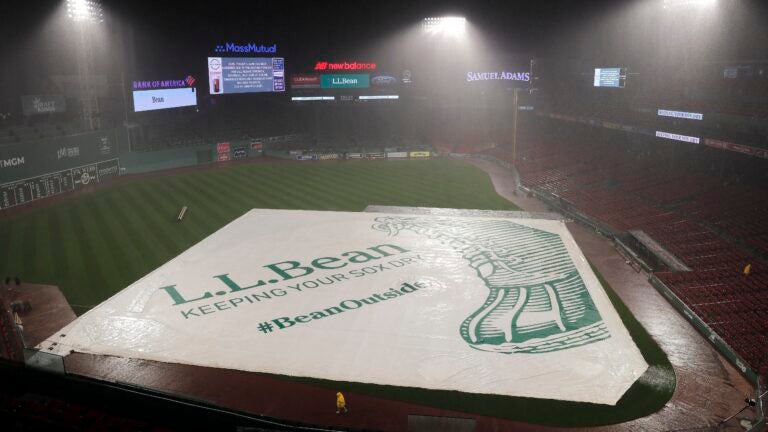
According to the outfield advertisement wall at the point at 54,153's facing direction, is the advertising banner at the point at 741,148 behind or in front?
in front

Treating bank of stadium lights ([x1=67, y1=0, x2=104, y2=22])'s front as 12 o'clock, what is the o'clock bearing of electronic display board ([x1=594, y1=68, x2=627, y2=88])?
The electronic display board is roughly at 11 o'clock from the bank of stadium lights.

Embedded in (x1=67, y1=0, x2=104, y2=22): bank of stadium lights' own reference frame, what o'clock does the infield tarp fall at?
The infield tarp is roughly at 1 o'clock from the bank of stadium lights.

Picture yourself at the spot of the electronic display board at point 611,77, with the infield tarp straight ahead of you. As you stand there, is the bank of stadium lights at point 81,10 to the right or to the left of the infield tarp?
right

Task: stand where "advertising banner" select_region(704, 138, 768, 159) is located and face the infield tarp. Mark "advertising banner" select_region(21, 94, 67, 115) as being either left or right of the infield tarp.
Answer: right

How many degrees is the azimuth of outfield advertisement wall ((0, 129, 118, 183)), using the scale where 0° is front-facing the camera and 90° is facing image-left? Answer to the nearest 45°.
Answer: approximately 315°

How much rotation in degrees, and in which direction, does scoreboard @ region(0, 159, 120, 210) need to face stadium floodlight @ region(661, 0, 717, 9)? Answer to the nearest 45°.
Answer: approximately 45° to its left

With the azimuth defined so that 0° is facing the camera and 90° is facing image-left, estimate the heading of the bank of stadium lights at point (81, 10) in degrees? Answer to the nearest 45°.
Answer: approximately 315°
